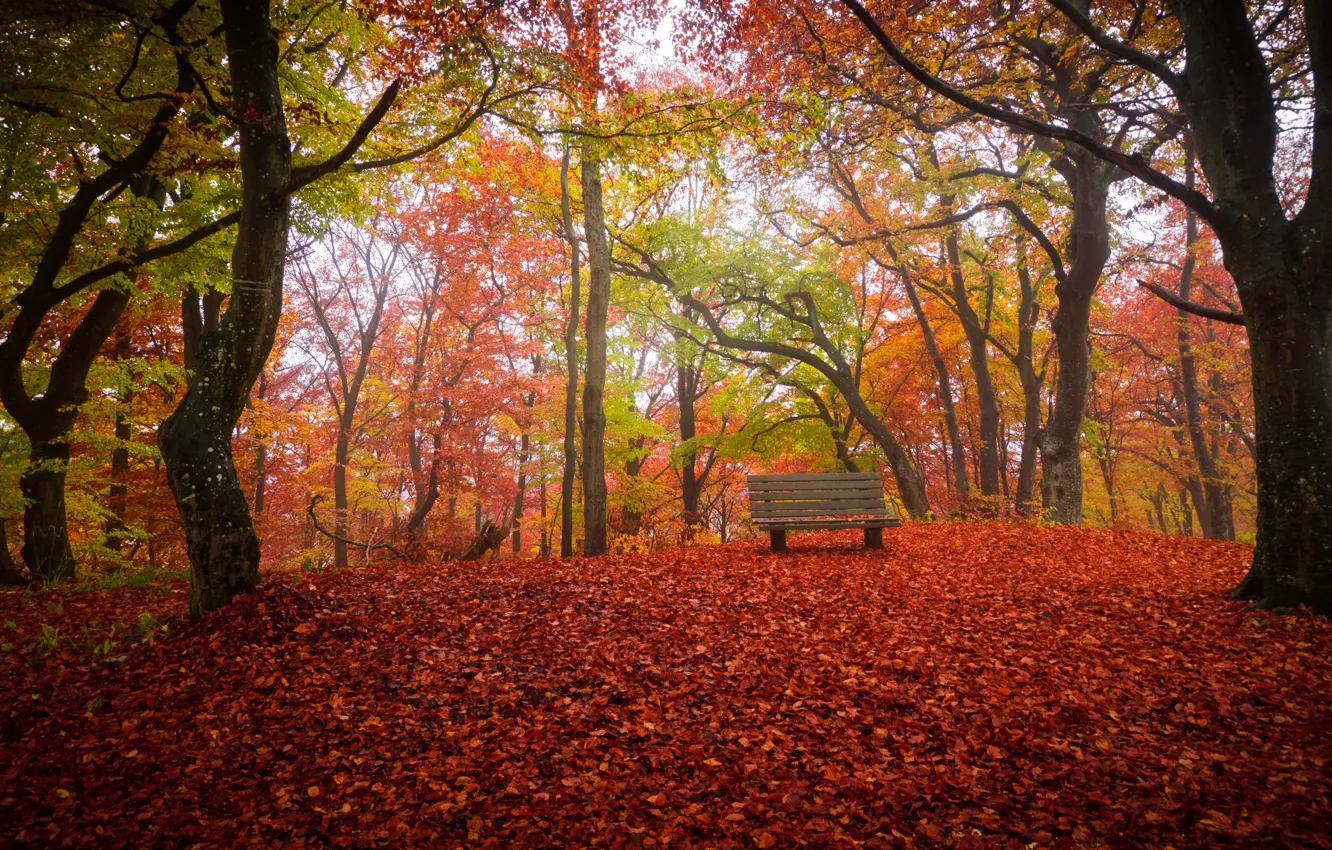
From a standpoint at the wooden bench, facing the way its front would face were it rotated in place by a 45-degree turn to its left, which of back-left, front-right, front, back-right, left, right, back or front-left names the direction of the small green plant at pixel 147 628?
right

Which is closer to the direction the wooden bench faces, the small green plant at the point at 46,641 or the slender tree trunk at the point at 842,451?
the small green plant

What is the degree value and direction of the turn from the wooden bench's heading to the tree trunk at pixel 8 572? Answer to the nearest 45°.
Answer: approximately 90° to its right

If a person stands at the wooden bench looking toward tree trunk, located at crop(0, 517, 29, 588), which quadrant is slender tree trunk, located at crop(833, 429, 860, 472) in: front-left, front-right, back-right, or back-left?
back-right

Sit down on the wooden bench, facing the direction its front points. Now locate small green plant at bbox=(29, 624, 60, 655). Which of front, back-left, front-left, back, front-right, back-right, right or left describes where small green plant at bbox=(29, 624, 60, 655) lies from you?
front-right

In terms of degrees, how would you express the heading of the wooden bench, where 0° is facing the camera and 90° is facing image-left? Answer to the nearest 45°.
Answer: approximately 0°

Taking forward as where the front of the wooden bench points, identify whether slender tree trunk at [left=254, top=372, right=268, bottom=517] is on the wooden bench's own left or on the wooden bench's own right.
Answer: on the wooden bench's own right

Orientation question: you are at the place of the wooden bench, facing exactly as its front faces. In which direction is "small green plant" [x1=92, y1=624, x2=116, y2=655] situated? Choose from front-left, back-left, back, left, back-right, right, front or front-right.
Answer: front-right

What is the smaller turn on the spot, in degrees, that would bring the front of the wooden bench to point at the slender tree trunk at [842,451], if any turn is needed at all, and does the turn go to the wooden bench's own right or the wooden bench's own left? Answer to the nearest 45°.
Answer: approximately 180°

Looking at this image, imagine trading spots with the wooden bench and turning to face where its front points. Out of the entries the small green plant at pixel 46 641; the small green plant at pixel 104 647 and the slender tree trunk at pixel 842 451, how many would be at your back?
1
